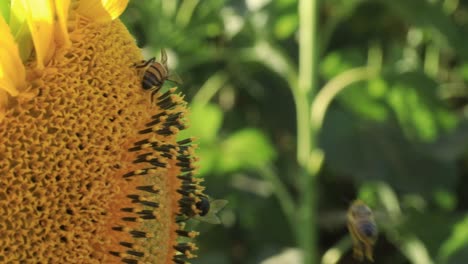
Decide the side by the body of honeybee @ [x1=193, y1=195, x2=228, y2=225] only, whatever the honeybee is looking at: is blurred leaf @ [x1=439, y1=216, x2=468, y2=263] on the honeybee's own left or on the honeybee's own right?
on the honeybee's own right

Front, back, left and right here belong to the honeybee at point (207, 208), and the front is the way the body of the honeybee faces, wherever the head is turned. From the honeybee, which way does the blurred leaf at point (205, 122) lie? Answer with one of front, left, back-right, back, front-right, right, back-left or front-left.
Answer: right

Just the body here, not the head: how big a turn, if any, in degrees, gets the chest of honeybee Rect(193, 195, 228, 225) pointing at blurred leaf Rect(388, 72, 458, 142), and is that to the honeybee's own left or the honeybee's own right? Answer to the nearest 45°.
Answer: approximately 135° to the honeybee's own right

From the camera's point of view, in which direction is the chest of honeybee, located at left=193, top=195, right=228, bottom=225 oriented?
to the viewer's left

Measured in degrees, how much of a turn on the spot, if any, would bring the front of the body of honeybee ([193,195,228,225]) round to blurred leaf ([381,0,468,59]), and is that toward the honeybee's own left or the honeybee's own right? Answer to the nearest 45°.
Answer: approximately 135° to the honeybee's own right

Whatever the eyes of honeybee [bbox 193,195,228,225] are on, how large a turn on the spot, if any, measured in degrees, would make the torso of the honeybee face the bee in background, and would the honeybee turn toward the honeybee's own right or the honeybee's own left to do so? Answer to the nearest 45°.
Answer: approximately 135° to the honeybee's own right

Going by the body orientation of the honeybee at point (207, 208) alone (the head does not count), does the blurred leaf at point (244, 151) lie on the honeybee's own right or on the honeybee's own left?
on the honeybee's own right
